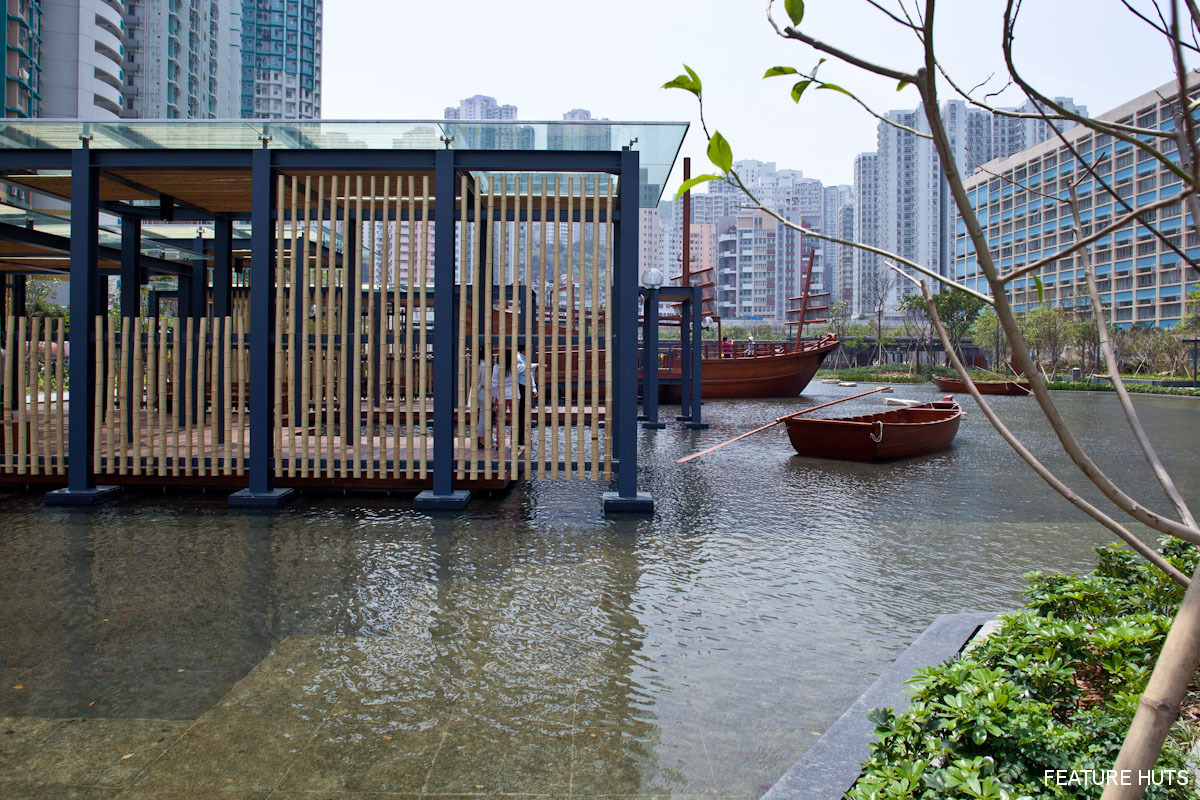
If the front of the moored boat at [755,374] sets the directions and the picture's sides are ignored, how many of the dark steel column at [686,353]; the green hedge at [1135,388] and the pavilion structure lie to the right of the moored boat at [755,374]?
2

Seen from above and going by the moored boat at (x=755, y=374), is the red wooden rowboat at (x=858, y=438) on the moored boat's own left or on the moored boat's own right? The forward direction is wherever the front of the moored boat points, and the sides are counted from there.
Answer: on the moored boat's own right

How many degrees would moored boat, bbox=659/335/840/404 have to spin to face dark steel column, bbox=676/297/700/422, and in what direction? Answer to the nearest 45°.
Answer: approximately 90° to its right

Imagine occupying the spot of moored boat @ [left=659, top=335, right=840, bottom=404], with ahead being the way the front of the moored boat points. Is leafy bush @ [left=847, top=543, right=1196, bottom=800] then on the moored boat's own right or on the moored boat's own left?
on the moored boat's own right

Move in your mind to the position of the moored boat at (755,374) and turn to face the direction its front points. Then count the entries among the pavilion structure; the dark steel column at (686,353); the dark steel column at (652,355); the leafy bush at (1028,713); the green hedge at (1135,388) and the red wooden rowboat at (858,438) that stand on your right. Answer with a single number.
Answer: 5

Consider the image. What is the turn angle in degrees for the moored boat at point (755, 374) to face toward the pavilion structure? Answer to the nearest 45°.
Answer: approximately 90° to its right

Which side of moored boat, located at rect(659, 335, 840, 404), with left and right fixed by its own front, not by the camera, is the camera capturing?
right

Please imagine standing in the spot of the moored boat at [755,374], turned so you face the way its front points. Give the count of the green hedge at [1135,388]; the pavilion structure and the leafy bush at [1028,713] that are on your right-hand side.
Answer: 2

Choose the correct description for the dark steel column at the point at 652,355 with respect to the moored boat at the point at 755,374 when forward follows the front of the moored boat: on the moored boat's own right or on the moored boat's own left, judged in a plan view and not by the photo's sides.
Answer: on the moored boat's own right
